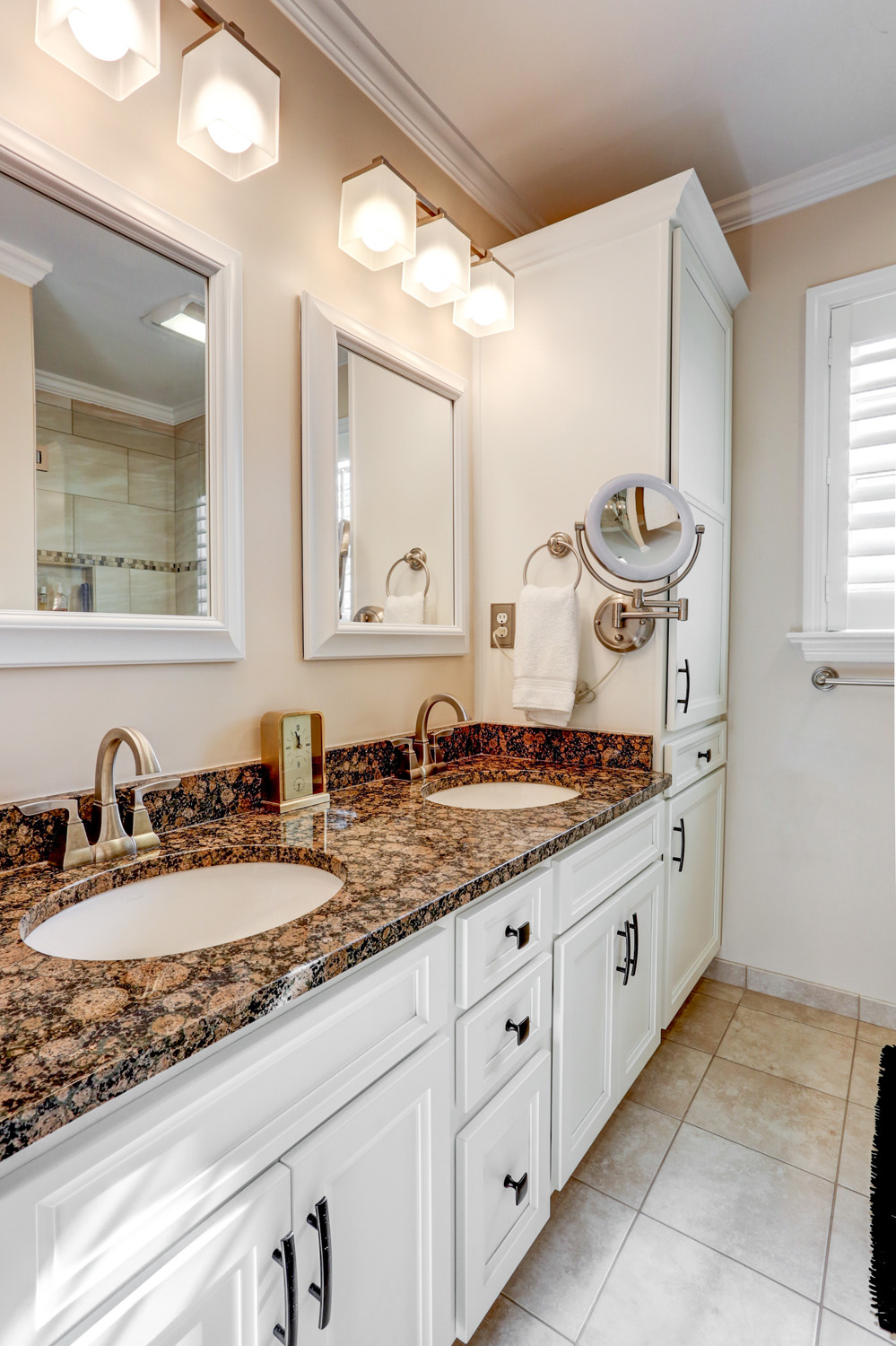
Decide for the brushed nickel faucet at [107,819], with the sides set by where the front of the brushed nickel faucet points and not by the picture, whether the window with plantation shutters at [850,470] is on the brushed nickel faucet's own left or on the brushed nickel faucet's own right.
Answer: on the brushed nickel faucet's own left

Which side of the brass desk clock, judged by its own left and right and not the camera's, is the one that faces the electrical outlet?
left

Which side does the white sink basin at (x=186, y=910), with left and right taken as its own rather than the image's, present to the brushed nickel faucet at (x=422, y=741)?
left

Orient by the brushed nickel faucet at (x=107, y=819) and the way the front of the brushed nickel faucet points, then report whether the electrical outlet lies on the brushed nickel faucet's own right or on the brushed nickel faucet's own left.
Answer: on the brushed nickel faucet's own left

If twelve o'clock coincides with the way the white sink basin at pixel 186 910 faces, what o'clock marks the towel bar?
The towel bar is roughly at 10 o'clock from the white sink basin.
